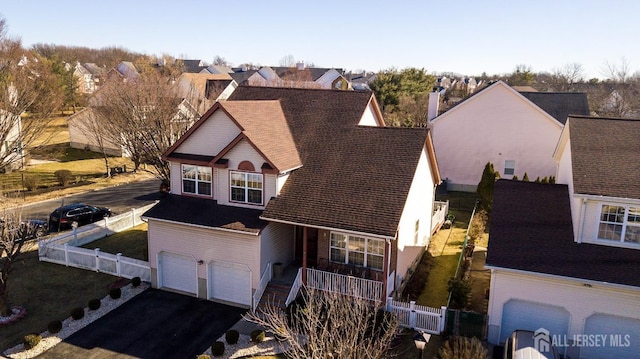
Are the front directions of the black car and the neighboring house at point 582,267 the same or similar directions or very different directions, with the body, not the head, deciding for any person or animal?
very different directions

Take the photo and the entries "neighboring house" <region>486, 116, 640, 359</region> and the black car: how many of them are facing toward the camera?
1

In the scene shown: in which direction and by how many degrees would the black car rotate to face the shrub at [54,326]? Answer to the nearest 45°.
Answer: approximately 135° to its right

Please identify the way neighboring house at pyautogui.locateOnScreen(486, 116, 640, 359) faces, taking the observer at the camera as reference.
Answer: facing the viewer

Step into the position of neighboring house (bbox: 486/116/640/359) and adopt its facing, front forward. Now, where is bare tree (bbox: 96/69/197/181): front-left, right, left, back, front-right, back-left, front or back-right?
right

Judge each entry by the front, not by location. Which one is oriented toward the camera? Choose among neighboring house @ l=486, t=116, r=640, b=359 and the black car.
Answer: the neighboring house

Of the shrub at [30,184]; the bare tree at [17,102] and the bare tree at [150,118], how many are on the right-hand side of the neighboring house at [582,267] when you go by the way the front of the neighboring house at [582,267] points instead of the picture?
3

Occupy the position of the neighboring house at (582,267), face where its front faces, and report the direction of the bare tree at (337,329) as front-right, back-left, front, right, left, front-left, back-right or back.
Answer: front-right

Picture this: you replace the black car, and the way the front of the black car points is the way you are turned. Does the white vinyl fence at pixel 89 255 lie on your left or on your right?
on your right

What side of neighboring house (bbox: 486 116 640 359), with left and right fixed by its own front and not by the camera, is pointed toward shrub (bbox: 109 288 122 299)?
right

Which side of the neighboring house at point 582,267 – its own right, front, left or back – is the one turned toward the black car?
right

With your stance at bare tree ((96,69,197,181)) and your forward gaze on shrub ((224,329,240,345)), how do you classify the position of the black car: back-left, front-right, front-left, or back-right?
front-right

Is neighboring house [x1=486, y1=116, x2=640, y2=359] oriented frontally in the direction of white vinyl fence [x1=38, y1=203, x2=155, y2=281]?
no

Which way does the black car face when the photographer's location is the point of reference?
facing away from the viewer and to the right of the viewer

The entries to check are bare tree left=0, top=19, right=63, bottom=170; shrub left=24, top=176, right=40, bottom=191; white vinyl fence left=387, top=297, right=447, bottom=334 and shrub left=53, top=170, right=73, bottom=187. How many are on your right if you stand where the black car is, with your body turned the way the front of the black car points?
1

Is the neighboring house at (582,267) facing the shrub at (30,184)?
no
